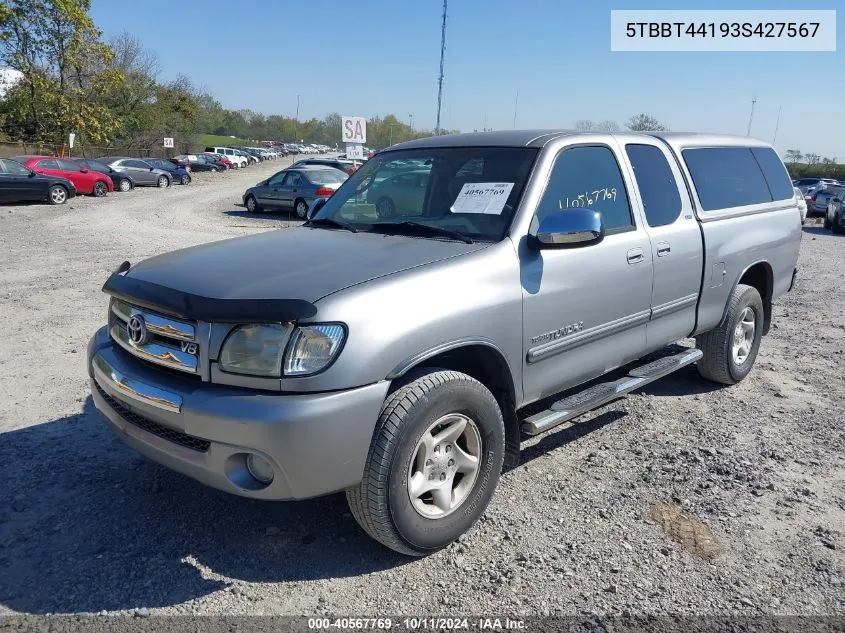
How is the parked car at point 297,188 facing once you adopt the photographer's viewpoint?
facing away from the viewer and to the left of the viewer

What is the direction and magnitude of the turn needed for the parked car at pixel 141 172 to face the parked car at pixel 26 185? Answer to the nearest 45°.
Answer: approximately 45° to its right

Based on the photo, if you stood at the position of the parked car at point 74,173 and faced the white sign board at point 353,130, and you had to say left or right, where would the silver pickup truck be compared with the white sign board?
right

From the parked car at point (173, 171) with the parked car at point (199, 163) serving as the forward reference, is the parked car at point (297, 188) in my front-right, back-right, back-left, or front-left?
back-right

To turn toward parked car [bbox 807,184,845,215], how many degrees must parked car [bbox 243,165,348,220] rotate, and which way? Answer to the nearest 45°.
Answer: approximately 135° to its right

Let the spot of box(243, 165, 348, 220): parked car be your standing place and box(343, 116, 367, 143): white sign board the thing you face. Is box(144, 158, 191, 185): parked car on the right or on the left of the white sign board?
left

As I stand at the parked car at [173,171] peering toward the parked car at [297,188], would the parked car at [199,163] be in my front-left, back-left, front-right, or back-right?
back-left

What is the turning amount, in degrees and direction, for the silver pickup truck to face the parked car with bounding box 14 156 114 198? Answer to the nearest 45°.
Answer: approximately 90° to its right

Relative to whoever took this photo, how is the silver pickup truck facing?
facing the viewer and to the left of the viewer

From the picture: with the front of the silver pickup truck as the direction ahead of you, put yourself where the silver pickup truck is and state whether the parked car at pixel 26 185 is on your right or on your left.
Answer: on your right
